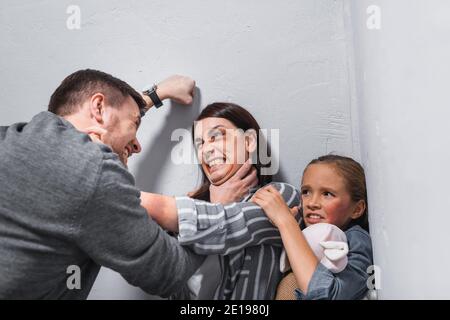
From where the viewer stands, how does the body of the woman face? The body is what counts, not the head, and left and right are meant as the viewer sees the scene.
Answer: facing the viewer and to the left of the viewer

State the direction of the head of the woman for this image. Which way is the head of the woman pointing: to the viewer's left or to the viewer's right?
to the viewer's left

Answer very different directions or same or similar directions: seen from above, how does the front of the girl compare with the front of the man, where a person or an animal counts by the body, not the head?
very different directions

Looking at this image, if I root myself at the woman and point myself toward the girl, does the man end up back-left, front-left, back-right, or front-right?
back-right

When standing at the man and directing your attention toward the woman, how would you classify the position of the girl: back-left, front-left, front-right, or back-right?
front-right

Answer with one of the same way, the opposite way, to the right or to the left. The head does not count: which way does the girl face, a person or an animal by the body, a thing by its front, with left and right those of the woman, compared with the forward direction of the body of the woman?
the same way

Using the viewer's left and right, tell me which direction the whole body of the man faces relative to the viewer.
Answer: facing away from the viewer and to the right of the viewer

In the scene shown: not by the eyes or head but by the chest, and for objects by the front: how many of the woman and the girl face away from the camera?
0

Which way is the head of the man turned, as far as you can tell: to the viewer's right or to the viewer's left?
to the viewer's right

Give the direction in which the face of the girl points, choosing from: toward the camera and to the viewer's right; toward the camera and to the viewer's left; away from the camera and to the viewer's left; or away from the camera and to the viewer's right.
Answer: toward the camera and to the viewer's left
